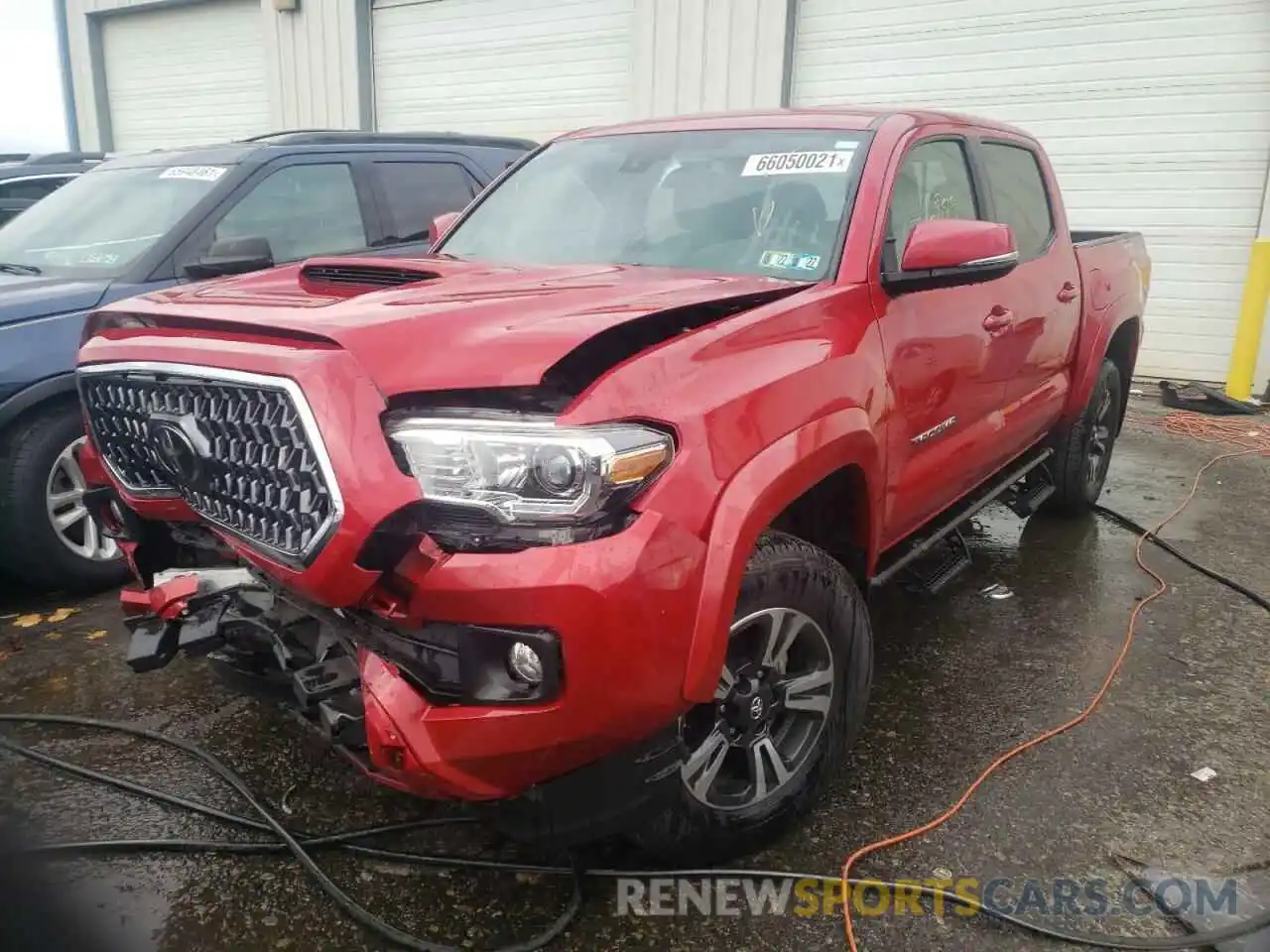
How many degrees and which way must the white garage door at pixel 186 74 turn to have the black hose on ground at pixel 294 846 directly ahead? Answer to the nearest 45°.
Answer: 0° — it already faces it

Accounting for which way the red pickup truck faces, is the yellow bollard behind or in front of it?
behind

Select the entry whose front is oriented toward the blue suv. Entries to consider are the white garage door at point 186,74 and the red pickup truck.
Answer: the white garage door

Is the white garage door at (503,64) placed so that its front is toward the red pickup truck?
yes

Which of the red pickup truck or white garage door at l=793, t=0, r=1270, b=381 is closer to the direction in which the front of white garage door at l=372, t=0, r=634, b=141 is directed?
the red pickup truck

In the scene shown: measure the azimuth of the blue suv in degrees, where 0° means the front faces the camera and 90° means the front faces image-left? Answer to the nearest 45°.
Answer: approximately 45°

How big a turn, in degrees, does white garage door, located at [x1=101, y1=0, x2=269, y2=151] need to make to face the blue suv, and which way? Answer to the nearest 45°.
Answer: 0° — it already faces it

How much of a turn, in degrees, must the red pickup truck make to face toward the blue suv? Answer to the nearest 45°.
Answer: approximately 90° to its right

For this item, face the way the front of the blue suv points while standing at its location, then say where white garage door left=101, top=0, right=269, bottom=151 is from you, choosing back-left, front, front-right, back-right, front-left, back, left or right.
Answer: back-right

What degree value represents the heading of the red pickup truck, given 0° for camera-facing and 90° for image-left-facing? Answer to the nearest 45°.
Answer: approximately 45°

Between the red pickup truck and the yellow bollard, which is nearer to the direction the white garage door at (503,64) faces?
the red pickup truck
